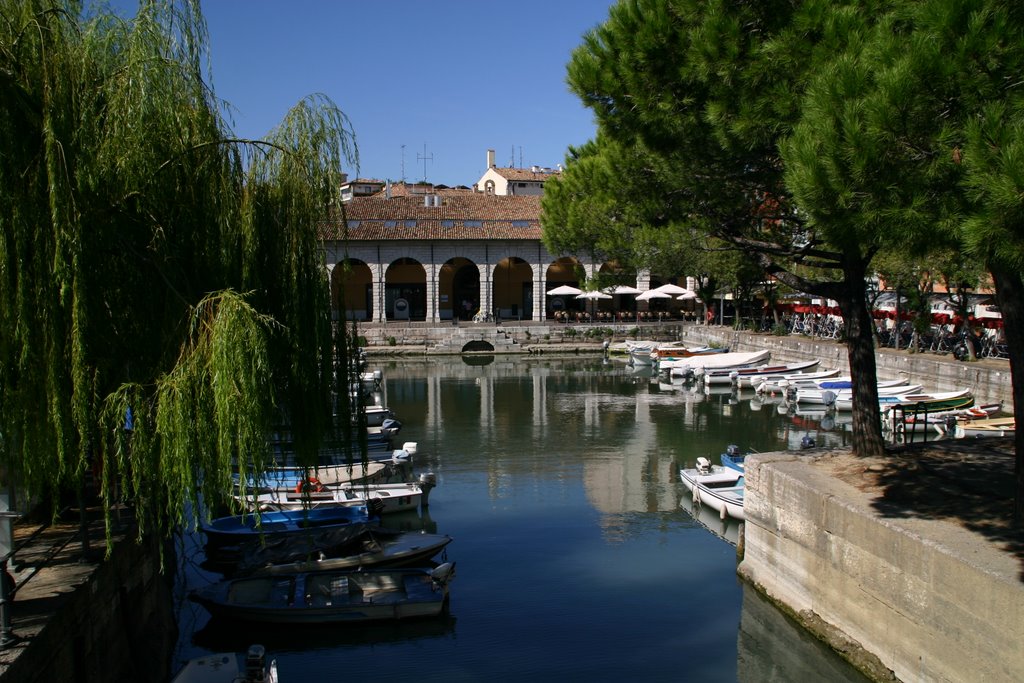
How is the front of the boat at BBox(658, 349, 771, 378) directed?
to the viewer's right

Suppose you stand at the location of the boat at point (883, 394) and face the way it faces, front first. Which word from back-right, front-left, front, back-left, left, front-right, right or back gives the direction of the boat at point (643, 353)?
back-left

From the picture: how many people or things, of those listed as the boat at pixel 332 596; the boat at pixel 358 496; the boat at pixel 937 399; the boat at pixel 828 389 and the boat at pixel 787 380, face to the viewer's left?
2

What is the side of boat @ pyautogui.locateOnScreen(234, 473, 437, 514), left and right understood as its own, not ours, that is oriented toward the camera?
left

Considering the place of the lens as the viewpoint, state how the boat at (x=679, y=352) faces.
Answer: facing to the right of the viewer

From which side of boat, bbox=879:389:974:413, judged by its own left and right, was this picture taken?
right

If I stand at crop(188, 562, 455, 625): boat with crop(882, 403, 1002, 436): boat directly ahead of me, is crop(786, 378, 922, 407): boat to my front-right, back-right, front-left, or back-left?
front-left

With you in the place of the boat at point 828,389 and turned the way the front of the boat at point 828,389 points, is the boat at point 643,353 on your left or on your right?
on your left

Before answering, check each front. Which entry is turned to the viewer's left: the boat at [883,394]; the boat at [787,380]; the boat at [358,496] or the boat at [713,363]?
the boat at [358,496]

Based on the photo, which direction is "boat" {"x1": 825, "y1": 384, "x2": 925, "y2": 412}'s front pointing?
to the viewer's right

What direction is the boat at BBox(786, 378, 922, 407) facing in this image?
to the viewer's right

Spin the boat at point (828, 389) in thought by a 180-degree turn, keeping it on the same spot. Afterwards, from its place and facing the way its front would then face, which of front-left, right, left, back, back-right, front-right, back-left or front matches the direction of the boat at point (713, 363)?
front-right

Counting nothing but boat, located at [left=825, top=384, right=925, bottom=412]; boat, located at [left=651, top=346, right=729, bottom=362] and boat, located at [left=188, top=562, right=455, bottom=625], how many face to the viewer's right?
2
